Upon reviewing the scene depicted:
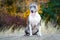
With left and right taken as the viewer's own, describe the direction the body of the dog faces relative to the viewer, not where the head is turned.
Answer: facing the viewer
